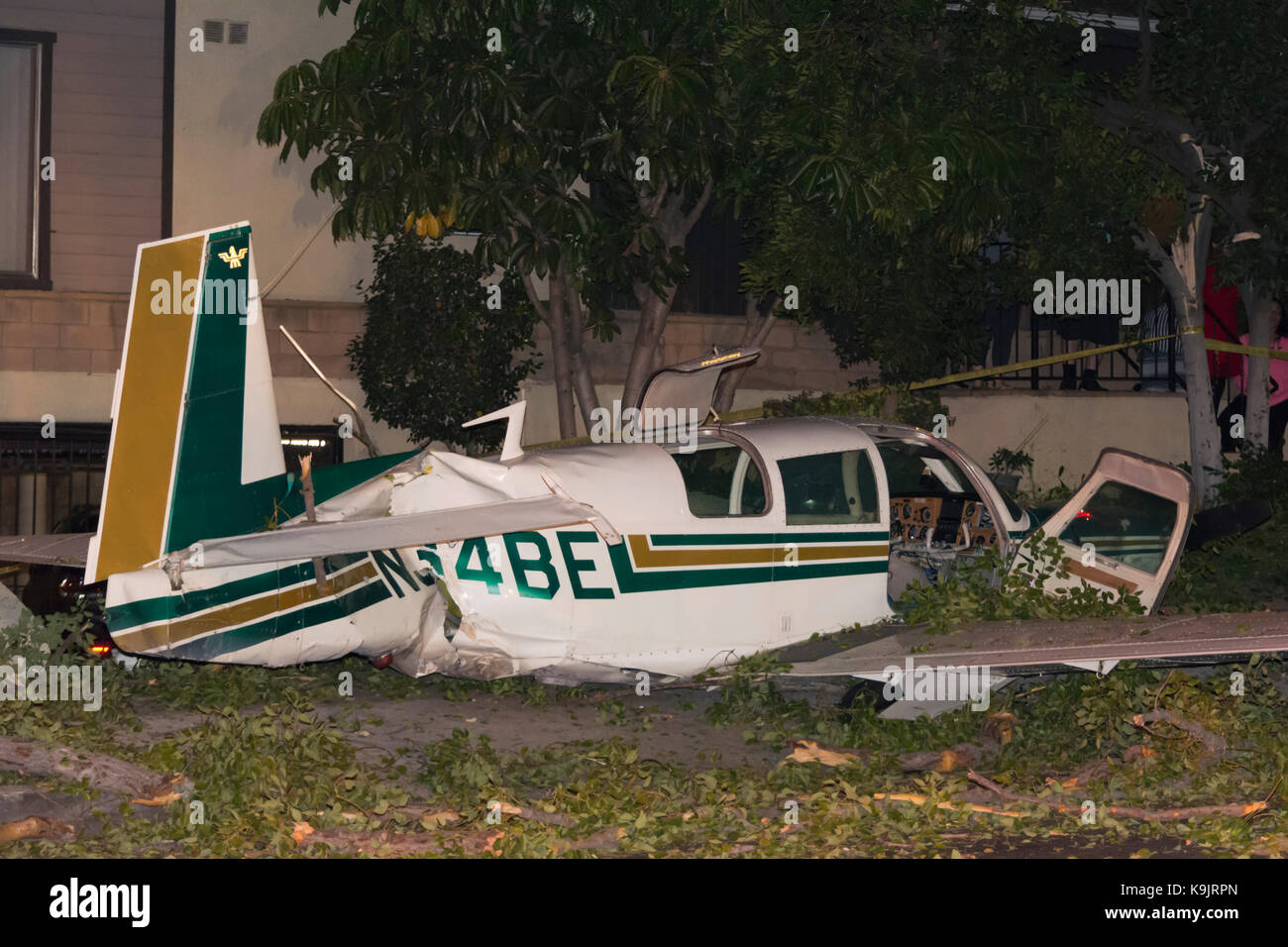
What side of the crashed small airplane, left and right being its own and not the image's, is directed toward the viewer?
right

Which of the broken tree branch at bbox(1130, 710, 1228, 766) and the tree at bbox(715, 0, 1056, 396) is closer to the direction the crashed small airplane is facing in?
the broken tree branch

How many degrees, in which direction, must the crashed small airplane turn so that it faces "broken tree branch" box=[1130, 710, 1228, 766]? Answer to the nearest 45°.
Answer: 0° — it already faces it

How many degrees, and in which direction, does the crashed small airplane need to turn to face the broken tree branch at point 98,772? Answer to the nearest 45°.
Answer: approximately 135° to its right

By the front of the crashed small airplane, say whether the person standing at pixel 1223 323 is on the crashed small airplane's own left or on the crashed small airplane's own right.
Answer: on the crashed small airplane's own left

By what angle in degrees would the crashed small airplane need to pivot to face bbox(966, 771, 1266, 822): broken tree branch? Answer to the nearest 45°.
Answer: approximately 45° to its right

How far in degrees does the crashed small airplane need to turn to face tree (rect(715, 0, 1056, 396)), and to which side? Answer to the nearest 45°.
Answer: approximately 45° to its left

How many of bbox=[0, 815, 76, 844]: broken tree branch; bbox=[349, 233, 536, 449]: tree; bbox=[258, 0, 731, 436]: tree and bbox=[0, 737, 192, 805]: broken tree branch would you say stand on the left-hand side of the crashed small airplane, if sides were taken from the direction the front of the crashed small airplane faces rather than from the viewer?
2

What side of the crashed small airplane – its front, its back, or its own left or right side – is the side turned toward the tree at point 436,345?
left

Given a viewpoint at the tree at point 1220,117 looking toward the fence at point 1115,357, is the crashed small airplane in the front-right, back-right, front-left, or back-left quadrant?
back-left
